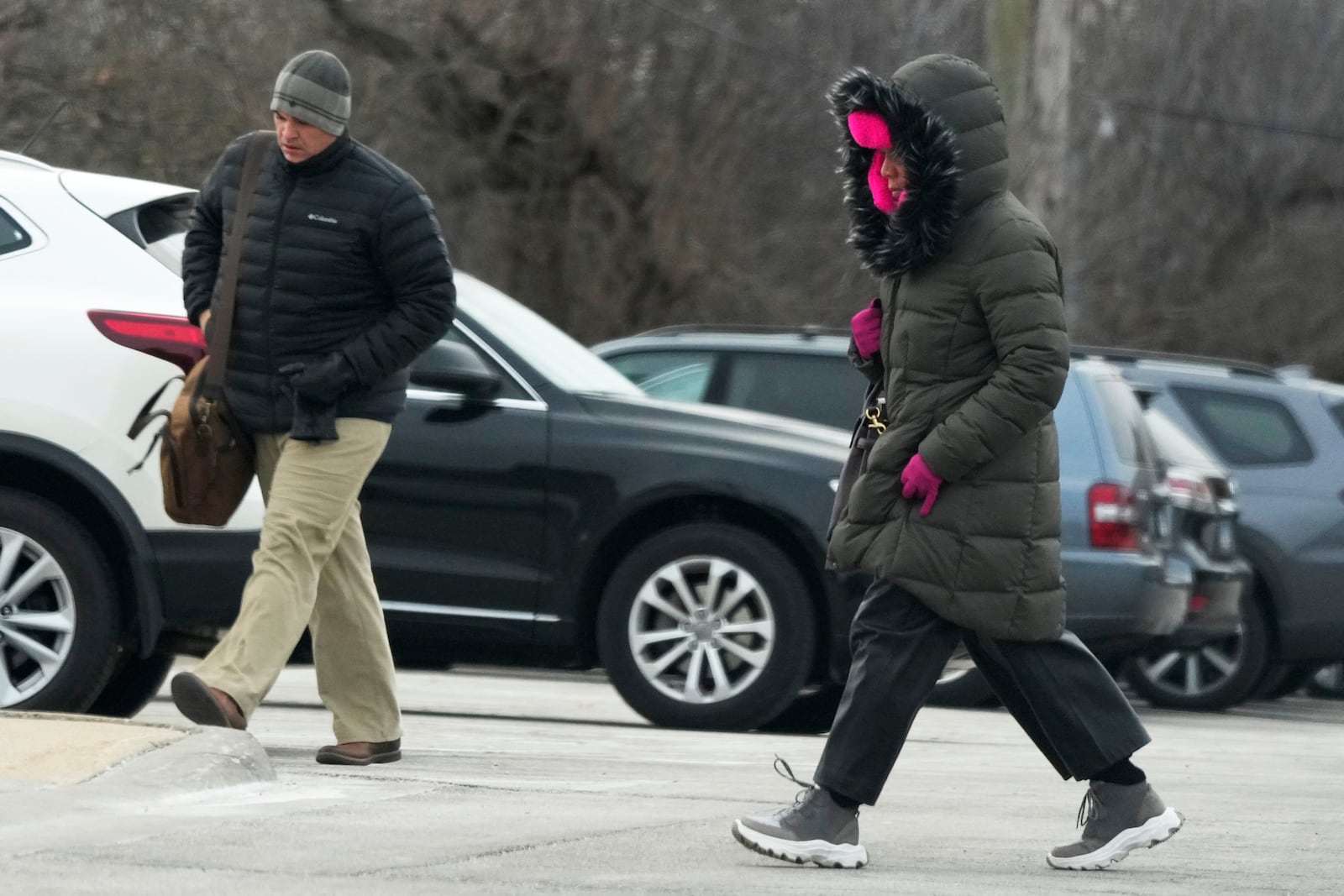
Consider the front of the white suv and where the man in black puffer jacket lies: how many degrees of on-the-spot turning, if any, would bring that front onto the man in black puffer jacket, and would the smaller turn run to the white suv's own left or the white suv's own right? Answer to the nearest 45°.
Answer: approximately 135° to the white suv's own left

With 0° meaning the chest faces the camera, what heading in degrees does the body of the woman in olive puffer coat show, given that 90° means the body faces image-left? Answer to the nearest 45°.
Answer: approximately 90°

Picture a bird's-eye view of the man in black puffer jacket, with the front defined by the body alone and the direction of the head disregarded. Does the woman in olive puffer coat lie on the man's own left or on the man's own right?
on the man's own left

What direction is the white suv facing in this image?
to the viewer's left

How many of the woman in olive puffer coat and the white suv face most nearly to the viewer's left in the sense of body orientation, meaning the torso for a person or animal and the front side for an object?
2

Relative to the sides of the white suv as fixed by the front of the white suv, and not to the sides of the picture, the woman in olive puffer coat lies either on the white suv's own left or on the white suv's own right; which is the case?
on the white suv's own left

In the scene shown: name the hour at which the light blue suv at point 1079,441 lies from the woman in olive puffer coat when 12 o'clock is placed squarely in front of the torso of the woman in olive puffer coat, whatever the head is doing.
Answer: The light blue suv is roughly at 3 o'clock from the woman in olive puffer coat.

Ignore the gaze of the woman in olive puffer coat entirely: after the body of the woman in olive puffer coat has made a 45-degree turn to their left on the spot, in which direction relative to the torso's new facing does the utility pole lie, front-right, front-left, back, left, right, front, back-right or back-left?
back-right

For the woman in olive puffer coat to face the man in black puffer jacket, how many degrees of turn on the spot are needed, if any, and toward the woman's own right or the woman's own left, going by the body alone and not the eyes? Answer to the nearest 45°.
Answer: approximately 45° to the woman's own right

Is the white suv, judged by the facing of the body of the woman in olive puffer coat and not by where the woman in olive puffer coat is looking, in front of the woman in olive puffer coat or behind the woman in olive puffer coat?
in front
